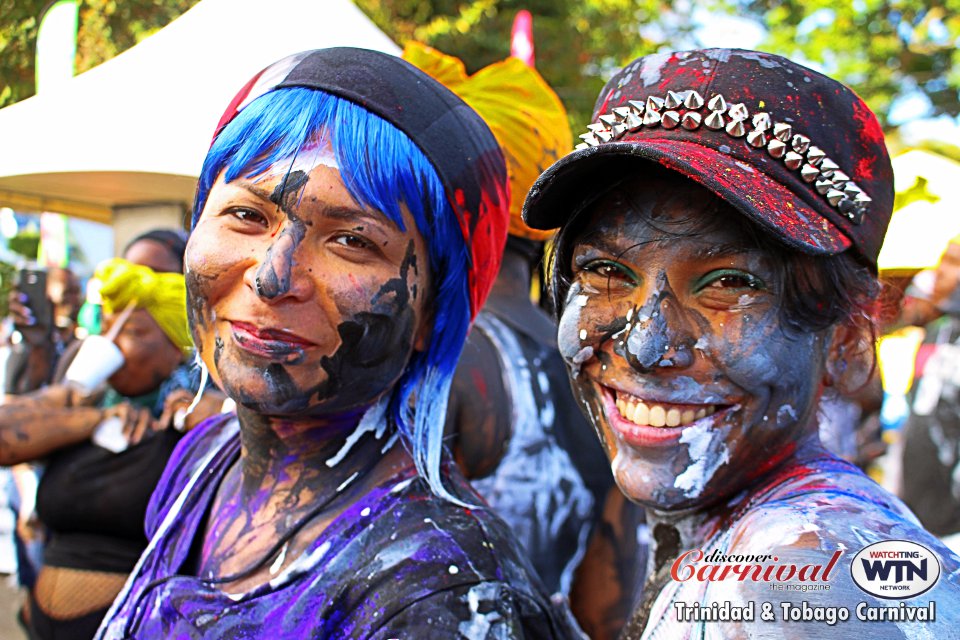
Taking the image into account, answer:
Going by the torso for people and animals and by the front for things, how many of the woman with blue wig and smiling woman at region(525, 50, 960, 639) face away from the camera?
0

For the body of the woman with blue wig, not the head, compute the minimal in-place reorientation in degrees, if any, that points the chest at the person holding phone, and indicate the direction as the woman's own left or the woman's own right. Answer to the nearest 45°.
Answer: approximately 90° to the woman's own right

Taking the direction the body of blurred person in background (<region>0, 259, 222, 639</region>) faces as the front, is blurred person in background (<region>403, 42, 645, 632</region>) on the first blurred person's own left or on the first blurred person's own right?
on the first blurred person's own left

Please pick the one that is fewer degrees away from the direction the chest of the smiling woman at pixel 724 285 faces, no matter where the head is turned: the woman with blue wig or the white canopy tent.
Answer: the woman with blue wig

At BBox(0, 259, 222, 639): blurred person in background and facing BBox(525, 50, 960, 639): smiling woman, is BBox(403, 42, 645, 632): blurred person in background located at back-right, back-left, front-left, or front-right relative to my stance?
front-left

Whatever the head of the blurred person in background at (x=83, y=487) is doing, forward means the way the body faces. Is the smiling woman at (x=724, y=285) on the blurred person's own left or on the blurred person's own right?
on the blurred person's own left

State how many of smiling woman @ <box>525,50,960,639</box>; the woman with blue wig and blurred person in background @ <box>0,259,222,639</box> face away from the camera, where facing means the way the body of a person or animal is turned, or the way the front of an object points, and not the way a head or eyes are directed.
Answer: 0

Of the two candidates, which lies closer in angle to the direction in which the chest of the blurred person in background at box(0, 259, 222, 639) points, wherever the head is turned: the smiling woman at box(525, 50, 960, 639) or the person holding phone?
the smiling woman

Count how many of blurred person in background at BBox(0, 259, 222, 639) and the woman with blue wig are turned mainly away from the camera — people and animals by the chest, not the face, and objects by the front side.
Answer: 0

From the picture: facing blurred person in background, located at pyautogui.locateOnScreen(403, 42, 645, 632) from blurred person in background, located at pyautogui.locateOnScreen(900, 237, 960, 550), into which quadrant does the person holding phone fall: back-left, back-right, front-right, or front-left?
front-right

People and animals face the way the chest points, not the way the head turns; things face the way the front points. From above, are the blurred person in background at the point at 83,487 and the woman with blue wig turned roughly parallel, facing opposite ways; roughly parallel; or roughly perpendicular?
roughly parallel

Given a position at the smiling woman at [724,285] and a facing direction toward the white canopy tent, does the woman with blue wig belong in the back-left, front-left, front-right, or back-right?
front-left

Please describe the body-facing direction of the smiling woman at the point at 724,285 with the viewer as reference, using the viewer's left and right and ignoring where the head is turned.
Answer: facing the viewer and to the left of the viewer
